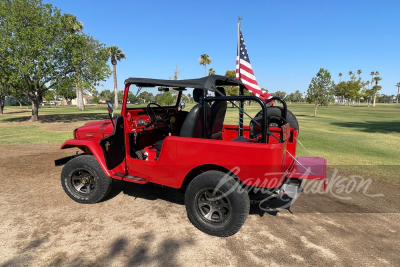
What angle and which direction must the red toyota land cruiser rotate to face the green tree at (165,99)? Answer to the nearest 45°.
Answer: approximately 45° to its right

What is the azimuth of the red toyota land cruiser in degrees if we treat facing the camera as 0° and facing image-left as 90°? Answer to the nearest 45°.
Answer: approximately 135°

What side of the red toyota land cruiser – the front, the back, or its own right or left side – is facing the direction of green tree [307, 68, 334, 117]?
right

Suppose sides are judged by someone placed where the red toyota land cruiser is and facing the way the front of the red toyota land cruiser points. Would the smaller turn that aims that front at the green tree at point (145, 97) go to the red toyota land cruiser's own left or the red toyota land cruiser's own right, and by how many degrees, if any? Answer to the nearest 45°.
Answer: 0° — it already faces it

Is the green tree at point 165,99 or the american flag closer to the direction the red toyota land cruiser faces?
the green tree
